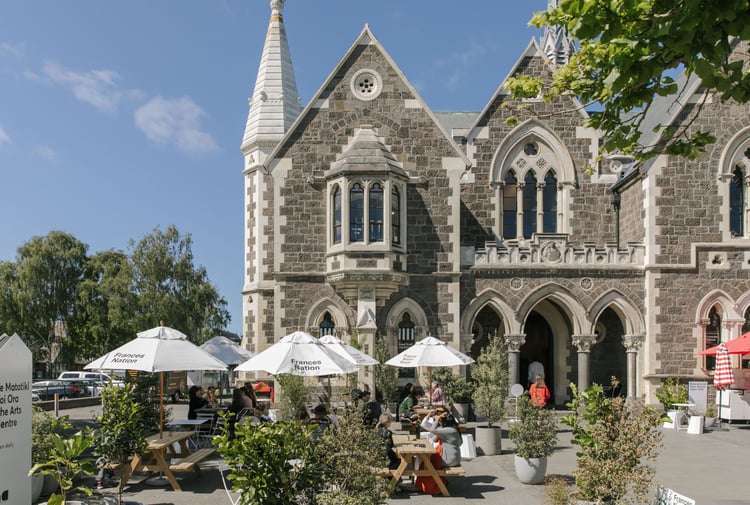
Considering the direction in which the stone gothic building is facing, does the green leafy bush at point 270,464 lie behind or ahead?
ahead

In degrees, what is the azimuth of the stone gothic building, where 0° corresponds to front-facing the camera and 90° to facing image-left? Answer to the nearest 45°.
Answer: approximately 0°

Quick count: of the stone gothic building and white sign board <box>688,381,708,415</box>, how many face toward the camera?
2

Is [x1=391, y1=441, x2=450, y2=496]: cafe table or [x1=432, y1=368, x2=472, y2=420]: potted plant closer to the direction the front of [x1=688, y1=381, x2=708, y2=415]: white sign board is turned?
the cafe table

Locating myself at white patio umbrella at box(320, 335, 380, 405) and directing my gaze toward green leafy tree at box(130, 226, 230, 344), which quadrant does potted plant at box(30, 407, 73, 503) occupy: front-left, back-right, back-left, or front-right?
back-left
